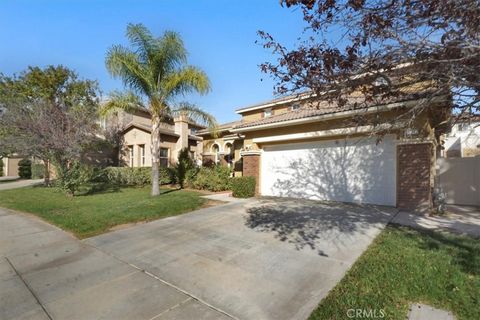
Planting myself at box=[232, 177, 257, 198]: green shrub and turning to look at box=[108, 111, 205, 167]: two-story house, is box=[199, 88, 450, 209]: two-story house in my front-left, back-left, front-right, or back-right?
back-right

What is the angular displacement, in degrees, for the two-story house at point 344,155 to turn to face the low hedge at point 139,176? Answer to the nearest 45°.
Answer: approximately 45° to its right

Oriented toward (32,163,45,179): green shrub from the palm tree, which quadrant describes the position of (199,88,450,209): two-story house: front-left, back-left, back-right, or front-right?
back-right

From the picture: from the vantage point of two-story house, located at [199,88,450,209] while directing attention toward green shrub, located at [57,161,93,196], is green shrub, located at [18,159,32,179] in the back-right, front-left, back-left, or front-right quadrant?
front-right

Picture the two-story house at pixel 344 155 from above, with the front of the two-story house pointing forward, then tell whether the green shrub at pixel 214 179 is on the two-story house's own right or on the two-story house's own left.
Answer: on the two-story house's own right

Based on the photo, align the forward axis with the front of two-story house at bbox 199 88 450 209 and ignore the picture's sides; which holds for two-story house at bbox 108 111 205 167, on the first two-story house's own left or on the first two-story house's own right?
on the first two-story house's own right

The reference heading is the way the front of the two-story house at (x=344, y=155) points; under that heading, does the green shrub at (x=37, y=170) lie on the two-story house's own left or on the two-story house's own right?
on the two-story house's own right

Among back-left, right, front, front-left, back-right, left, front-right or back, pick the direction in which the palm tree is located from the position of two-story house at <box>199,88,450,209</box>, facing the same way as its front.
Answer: front-right

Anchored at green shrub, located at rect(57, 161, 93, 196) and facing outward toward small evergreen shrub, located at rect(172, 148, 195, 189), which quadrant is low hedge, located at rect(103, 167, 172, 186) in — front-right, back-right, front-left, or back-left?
front-left
